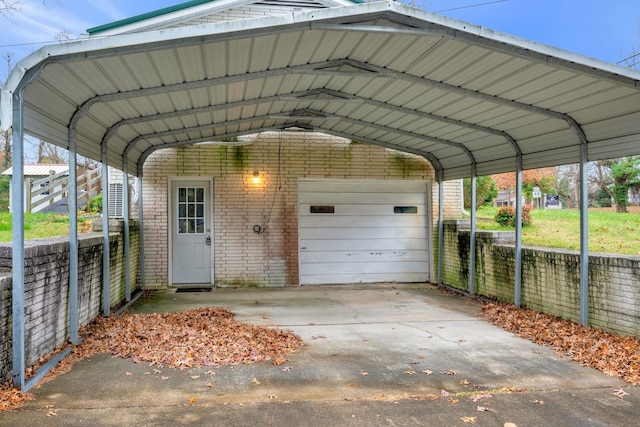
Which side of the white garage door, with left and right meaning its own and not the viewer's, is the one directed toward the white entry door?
right

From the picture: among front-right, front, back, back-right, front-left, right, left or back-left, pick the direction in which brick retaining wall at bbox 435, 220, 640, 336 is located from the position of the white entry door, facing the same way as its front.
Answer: front-left

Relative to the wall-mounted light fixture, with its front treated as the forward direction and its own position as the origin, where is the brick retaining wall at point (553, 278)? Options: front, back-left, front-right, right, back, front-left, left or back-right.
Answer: front-left

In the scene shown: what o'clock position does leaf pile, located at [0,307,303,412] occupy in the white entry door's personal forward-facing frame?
The leaf pile is roughly at 12 o'clock from the white entry door.

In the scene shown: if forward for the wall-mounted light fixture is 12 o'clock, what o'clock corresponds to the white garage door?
The white garage door is roughly at 9 o'clock from the wall-mounted light fixture.

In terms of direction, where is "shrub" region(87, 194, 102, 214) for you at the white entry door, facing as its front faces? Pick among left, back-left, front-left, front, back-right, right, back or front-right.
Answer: back-right

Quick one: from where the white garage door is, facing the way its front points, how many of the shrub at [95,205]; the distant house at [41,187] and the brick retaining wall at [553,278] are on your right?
2

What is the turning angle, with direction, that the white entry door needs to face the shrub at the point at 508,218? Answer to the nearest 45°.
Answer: approximately 90° to its left

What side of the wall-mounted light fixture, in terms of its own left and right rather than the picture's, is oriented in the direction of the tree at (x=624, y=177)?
left

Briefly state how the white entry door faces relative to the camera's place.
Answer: facing the viewer

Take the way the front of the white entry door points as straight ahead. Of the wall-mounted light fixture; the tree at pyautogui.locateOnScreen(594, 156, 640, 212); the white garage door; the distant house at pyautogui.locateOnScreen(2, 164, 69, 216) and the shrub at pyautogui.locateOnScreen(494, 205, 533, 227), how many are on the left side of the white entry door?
4

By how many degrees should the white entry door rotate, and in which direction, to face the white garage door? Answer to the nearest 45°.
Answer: approximately 90° to its left

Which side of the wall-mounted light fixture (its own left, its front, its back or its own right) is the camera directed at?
front

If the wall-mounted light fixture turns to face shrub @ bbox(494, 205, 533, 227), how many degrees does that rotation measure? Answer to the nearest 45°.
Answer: approximately 90° to its left
